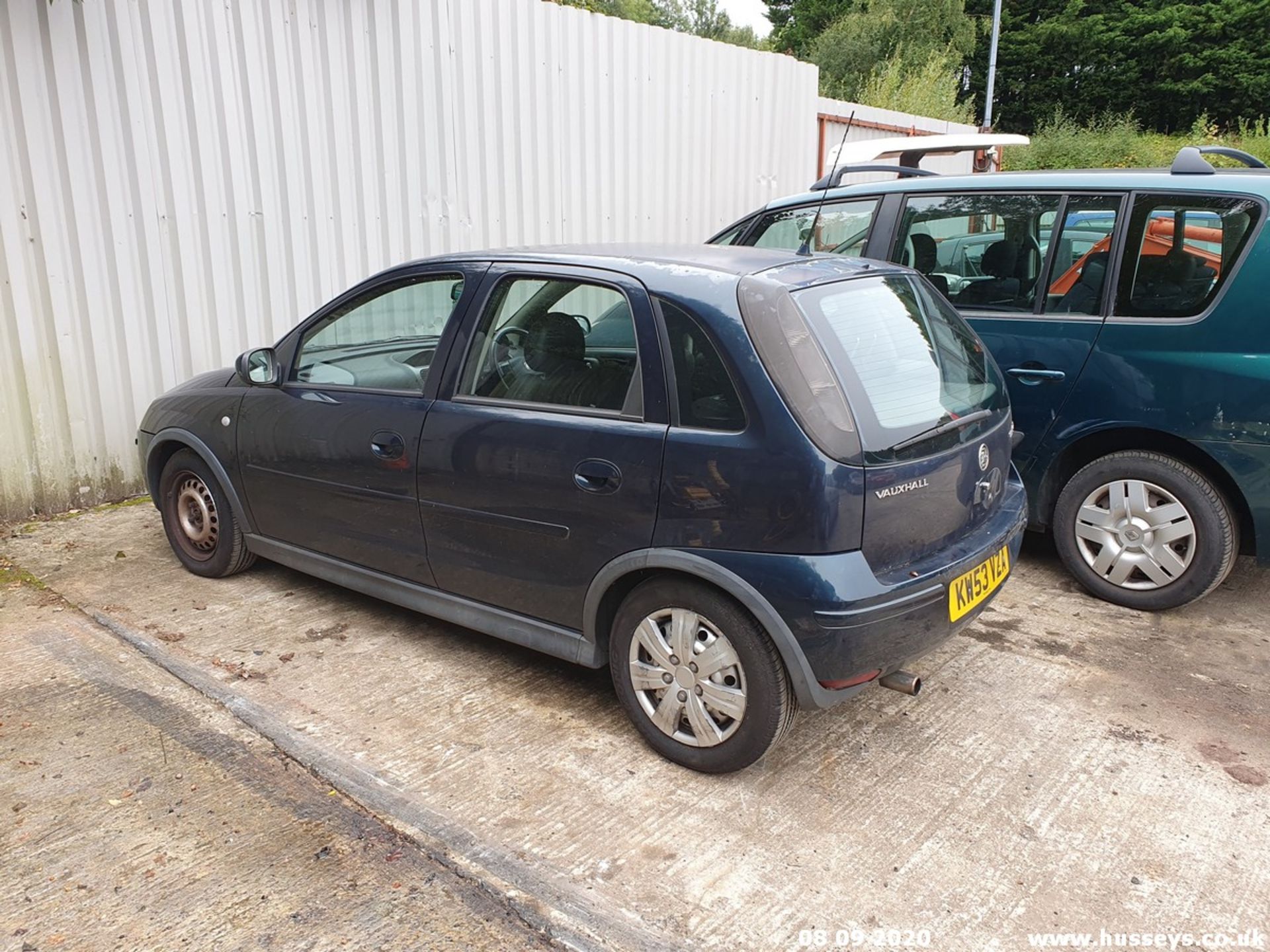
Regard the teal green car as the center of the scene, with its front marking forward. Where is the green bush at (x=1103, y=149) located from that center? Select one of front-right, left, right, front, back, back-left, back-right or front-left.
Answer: right

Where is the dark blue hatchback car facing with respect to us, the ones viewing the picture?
facing away from the viewer and to the left of the viewer

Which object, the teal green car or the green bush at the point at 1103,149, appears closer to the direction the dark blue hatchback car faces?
the green bush

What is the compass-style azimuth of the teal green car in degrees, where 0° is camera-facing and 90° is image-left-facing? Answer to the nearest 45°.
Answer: approximately 90°

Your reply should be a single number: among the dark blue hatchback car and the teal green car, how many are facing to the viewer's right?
0

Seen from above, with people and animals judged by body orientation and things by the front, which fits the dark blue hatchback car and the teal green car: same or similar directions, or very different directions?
same or similar directions

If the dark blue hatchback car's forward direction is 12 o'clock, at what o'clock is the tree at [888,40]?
The tree is roughly at 2 o'clock from the dark blue hatchback car.

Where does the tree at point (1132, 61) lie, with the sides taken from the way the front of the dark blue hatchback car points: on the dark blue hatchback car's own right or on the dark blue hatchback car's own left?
on the dark blue hatchback car's own right

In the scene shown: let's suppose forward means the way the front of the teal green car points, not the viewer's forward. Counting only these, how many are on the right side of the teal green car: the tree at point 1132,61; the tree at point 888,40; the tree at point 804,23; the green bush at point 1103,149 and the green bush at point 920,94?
5

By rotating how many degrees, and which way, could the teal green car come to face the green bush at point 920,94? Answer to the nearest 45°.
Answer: approximately 90° to its right

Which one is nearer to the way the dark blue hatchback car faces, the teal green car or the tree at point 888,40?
the tree

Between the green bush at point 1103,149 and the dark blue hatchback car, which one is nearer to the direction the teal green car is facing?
the dark blue hatchback car
